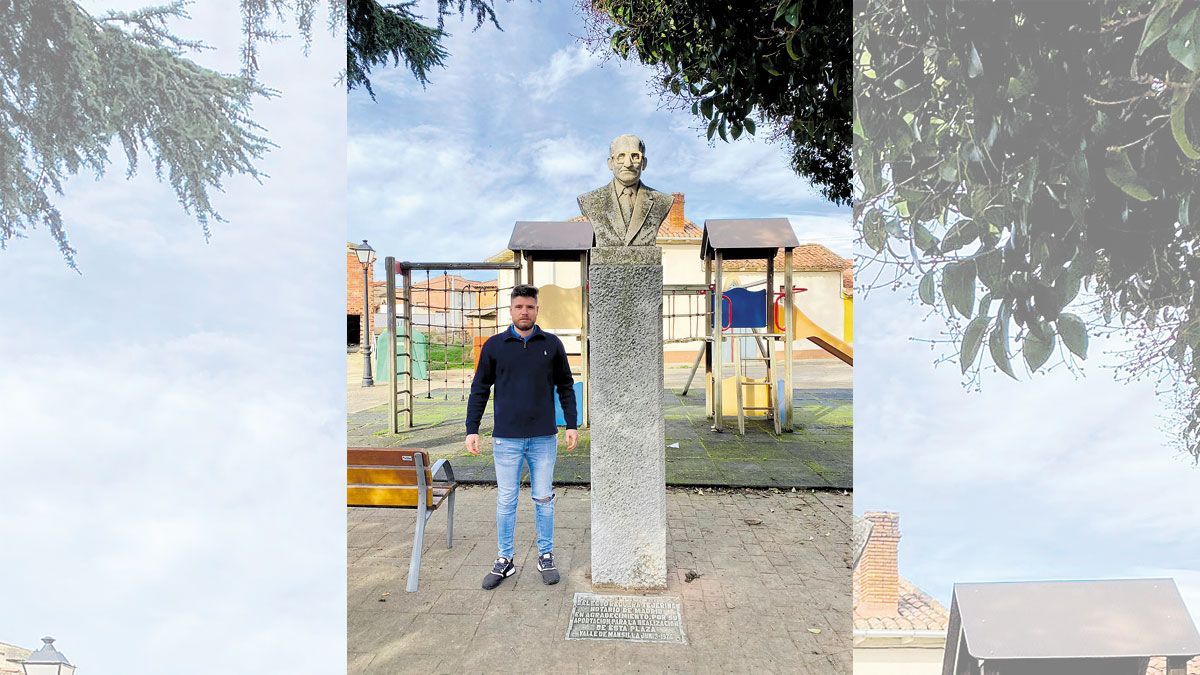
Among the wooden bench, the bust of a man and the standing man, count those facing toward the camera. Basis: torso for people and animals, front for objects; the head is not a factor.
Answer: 2

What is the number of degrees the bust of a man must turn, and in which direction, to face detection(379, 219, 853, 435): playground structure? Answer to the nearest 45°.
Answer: approximately 180°

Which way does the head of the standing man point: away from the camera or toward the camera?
toward the camera

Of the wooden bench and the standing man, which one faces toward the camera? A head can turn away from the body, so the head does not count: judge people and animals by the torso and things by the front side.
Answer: the standing man

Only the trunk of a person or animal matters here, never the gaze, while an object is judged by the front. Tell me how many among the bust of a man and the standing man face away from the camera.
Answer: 0

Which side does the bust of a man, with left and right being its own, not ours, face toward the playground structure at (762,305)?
back

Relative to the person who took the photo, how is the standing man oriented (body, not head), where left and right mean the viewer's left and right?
facing the viewer

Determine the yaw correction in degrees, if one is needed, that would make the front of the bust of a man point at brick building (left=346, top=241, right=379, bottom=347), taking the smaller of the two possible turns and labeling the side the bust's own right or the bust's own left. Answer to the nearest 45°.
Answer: approximately 135° to the bust's own right

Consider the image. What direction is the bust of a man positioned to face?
toward the camera

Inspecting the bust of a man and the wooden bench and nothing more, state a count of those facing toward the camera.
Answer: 1

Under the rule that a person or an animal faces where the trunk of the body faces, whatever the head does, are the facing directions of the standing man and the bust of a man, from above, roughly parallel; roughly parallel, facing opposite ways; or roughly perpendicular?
roughly parallel
